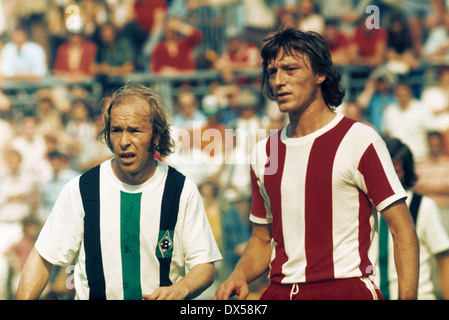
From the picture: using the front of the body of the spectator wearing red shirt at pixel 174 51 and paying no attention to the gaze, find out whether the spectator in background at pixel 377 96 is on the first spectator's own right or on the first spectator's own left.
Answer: on the first spectator's own left

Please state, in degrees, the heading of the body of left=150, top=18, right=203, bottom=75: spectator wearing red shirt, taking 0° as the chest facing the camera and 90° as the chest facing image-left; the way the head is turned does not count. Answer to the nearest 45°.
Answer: approximately 0°

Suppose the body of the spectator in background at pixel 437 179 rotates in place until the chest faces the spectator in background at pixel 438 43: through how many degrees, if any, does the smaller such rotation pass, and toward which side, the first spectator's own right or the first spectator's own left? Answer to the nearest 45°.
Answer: approximately 180°

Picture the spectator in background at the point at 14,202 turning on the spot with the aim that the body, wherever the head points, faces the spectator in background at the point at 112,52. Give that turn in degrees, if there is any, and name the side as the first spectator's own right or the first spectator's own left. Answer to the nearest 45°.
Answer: approximately 135° to the first spectator's own left

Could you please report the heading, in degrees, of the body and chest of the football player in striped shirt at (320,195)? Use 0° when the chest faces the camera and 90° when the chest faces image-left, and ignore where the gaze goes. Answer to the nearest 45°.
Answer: approximately 45°

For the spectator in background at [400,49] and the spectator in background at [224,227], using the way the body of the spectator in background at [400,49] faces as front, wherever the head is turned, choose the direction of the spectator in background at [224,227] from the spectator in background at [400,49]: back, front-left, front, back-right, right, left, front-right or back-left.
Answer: front-right
